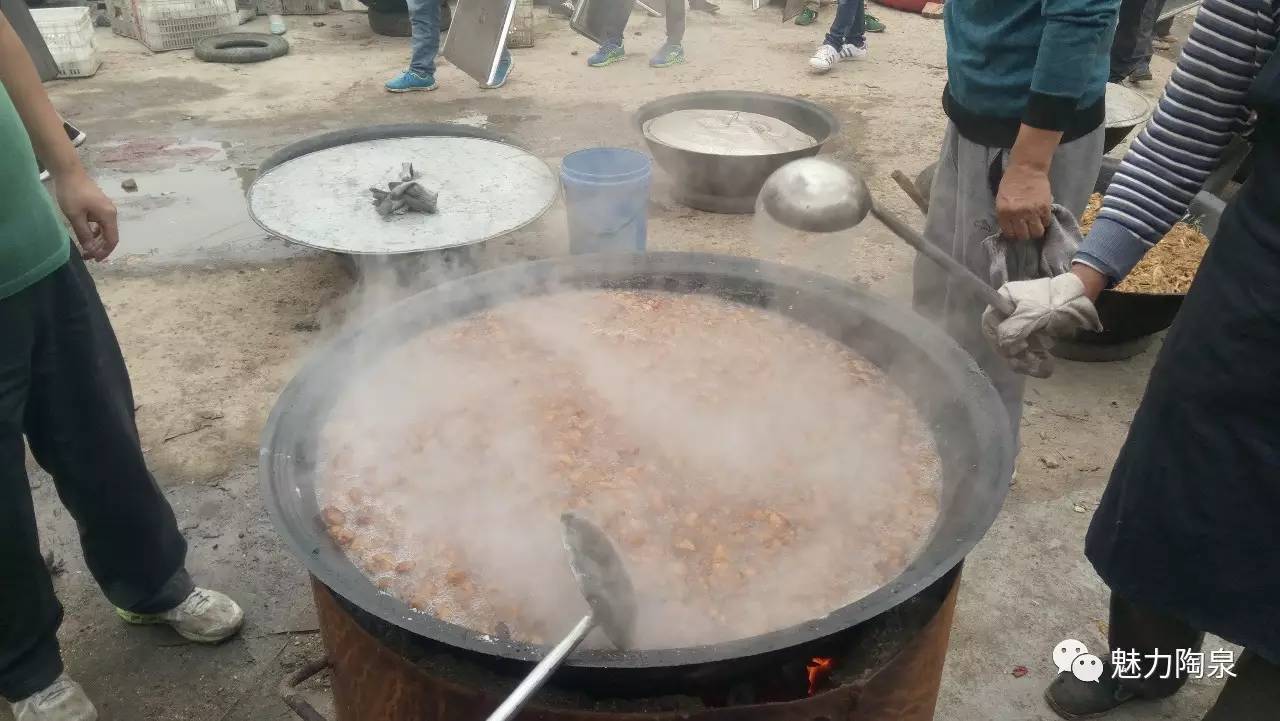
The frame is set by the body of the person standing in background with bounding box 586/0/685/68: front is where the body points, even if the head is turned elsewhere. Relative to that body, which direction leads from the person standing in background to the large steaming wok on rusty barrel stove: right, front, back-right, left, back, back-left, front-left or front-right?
front-left

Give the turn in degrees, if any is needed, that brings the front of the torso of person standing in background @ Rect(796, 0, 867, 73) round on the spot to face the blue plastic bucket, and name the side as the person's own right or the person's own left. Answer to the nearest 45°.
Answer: approximately 45° to the person's own left

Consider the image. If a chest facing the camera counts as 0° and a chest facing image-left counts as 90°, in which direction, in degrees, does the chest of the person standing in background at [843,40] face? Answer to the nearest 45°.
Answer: approximately 45°

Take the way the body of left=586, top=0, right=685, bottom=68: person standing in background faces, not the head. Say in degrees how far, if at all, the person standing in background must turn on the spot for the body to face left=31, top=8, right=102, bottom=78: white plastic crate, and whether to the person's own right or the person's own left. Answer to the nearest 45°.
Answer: approximately 45° to the person's own right

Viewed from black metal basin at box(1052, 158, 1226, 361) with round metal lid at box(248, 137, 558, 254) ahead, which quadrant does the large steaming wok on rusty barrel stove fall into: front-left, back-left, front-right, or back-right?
front-left

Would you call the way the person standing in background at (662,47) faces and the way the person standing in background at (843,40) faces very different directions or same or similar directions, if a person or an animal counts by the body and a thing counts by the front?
same or similar directions

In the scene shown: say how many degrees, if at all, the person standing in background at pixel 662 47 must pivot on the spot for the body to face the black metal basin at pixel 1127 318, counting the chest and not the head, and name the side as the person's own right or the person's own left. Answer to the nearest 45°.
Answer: approximately 45° to the person's own left

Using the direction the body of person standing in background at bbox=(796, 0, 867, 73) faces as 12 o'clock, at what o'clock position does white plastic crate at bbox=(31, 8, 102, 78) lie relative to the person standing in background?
The white plastic crate is roughly at 1 o'clock from the person standing in background.

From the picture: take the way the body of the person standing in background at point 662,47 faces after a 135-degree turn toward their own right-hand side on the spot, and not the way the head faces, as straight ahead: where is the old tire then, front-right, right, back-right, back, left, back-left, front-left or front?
left

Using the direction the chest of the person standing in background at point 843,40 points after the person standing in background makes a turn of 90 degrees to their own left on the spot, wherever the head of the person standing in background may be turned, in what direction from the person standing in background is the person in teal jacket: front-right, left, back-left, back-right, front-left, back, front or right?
front-right

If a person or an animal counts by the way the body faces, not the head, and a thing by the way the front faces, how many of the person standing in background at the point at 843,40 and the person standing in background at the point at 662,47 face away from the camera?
0

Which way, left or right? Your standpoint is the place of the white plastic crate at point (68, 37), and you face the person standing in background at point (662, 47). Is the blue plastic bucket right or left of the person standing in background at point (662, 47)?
right

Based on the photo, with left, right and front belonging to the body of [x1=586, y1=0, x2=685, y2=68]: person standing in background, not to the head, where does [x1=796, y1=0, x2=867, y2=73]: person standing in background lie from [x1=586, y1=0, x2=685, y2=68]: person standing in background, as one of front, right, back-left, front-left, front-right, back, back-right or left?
back-left

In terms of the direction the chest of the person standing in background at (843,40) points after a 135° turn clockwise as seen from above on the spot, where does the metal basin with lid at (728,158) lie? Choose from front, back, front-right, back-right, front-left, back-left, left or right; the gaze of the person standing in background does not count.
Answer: back

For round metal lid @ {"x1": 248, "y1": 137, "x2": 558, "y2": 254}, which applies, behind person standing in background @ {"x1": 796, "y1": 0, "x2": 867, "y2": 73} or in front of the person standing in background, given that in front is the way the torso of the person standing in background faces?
in front

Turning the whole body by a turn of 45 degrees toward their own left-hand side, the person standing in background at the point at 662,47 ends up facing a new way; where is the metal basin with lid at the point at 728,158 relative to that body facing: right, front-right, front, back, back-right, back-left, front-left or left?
front

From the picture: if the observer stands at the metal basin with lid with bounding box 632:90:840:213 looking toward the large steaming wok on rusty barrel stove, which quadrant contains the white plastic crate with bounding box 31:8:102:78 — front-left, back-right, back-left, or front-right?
back-right

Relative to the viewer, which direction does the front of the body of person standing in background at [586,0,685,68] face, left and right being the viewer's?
facing the viewer and to the left of the viewer

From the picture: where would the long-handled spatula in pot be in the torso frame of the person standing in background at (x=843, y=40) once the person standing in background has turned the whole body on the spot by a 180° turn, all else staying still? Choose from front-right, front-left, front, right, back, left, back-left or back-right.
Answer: back-right
